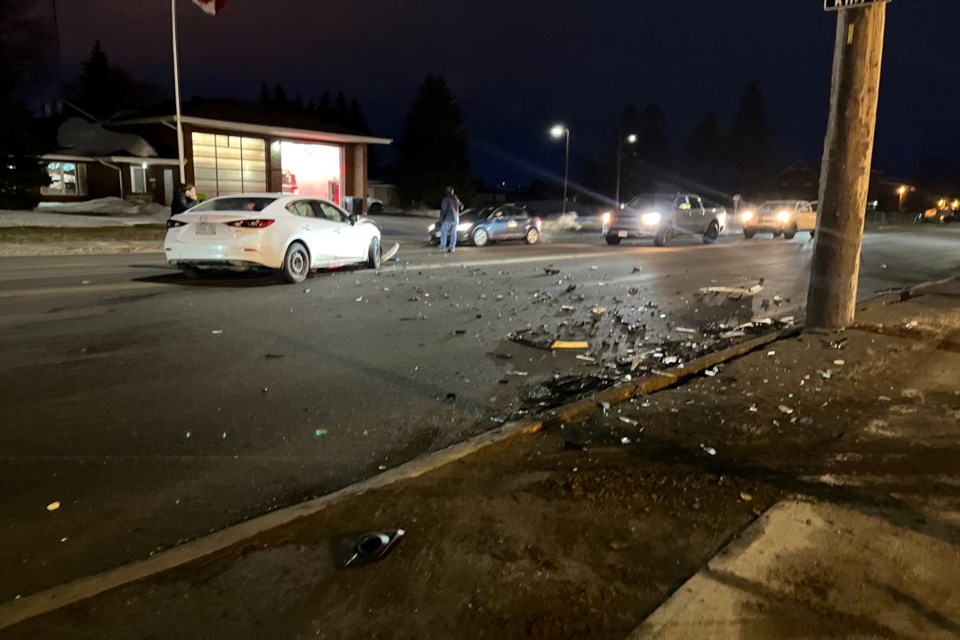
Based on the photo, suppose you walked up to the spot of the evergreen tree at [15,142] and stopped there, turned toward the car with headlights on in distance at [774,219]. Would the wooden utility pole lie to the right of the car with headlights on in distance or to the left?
right

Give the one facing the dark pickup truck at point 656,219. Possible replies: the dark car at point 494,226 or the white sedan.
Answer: the white sedan

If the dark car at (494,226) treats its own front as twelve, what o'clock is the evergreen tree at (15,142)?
The evergreen tree is roughly at 2 o'clock from the dark car.

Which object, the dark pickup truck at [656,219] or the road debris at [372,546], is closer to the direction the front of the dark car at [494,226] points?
the road debris

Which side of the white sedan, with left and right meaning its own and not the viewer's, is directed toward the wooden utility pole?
right

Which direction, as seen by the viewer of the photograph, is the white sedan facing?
facing away from the viewer and to the right of the viewer

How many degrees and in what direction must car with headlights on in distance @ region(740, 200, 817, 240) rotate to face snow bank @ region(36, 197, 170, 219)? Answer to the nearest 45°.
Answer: approximately 45° to its right

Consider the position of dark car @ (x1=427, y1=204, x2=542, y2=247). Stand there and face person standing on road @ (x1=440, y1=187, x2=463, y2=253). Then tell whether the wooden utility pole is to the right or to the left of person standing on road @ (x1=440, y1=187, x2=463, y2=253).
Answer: left

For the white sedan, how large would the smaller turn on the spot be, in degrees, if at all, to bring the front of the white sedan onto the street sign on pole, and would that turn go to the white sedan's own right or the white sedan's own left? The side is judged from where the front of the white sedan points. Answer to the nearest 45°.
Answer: approximately 90° to the white sedan's own right
